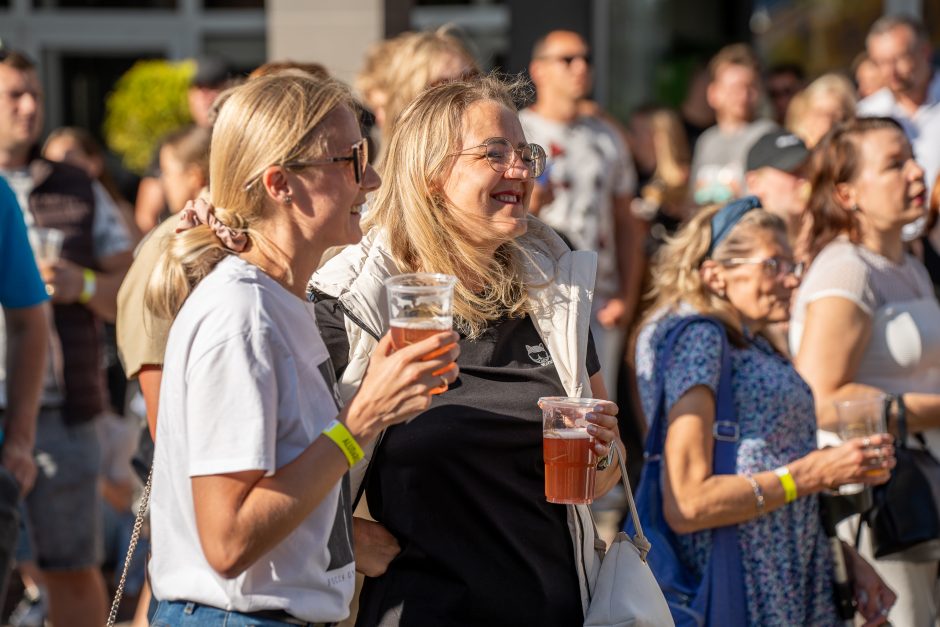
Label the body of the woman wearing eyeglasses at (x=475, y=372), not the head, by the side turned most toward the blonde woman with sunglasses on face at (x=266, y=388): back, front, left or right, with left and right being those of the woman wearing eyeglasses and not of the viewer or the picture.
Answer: right

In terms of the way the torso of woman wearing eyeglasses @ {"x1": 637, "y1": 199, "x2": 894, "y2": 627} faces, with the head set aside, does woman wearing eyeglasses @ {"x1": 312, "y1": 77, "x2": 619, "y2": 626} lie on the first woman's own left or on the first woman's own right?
on the first woman's own right

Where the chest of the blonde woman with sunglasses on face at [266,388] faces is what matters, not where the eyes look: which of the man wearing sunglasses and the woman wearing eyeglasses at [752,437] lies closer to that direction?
the woman wearing eyeglasses

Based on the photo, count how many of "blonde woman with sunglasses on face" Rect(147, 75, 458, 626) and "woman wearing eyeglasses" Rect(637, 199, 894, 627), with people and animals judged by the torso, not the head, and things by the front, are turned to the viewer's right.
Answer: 2

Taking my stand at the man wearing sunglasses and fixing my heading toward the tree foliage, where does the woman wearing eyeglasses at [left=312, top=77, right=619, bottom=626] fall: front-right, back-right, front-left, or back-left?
back-left

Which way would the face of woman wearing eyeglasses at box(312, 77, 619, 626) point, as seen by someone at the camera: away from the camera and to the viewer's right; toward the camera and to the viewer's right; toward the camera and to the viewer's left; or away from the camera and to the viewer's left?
toward the camera and to the viewer's right

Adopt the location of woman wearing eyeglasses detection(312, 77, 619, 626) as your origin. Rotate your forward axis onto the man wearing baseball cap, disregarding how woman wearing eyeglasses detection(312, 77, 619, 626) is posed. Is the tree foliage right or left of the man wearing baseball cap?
left

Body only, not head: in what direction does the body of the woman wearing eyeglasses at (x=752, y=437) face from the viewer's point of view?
to the viewer's right

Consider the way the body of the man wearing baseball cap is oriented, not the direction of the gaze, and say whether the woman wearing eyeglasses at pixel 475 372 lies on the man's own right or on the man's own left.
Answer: on the man's own right

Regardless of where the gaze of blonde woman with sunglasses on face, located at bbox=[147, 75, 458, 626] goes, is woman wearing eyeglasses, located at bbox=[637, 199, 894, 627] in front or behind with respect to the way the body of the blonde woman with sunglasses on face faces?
in front

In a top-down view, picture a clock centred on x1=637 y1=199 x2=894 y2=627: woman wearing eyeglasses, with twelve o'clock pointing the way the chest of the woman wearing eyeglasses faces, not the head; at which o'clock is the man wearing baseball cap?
The man wearing baseball cap is roughly at 9 o'clock from the woman wearing eyeglasses.

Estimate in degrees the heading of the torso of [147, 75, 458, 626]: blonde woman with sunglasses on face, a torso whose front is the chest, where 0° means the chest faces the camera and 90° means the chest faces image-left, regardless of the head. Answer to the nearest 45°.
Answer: approximately 270°

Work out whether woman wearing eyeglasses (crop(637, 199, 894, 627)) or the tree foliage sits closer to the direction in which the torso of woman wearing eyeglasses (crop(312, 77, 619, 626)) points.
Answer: the woman wearing eyeglasses

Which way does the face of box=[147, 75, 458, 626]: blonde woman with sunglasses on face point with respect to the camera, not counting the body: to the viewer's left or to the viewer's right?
to the viewer's right

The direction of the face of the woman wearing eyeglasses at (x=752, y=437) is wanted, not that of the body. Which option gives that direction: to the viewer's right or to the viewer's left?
to the viewer's right
